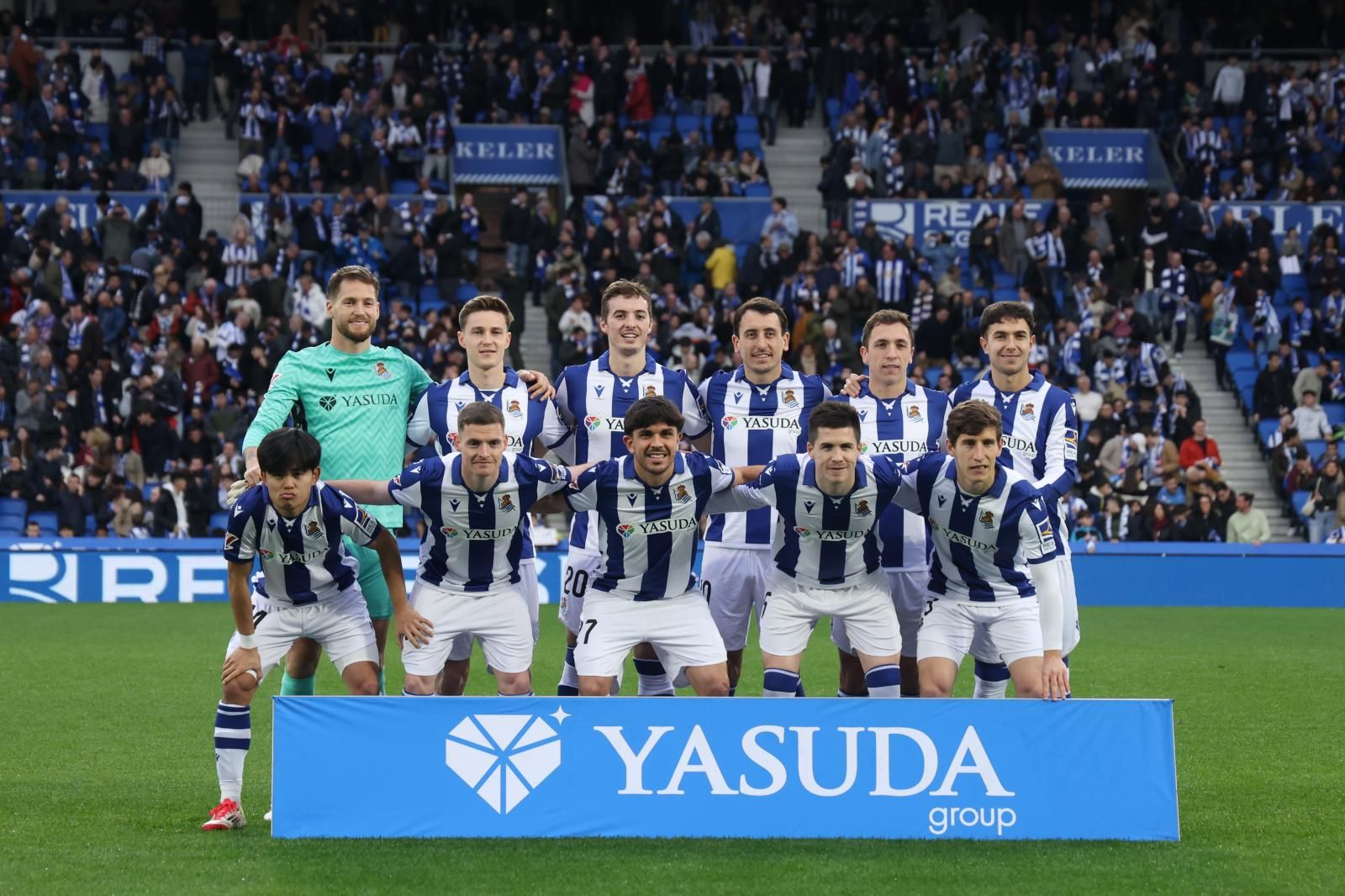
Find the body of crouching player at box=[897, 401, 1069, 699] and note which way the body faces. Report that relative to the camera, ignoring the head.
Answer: toward the camera

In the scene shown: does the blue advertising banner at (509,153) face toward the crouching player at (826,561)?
yes

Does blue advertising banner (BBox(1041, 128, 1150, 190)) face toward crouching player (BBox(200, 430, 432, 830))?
yes

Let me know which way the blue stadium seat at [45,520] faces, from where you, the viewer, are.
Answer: facing the viewer

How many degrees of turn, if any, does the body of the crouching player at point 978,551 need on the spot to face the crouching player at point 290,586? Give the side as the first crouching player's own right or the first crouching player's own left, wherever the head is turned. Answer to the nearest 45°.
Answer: approximately 90° to the first crouching player's own right

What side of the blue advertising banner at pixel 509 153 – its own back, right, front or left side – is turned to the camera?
front

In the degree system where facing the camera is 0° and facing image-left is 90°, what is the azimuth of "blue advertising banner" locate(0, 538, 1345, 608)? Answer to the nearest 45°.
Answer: approximately 0°

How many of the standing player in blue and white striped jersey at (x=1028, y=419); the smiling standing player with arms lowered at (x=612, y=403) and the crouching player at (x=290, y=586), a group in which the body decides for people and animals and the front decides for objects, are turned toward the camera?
3

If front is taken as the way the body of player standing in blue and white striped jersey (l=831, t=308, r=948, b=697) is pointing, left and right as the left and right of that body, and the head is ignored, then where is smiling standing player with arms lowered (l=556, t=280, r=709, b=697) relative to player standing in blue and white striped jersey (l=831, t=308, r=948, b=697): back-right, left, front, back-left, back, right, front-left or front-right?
right

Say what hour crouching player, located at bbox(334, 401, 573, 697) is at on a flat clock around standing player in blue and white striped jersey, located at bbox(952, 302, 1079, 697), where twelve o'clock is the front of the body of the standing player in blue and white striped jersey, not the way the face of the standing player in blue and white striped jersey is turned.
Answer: The crouching player is roughly at 2 o'clock from the standing player in blue and white striped jersey.

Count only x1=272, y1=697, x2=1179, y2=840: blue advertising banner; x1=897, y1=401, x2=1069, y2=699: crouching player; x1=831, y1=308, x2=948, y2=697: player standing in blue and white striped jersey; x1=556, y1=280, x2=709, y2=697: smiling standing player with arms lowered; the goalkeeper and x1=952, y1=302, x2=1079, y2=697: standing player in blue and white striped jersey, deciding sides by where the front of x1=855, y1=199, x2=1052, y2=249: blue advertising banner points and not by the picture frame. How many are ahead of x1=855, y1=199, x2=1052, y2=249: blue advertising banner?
6

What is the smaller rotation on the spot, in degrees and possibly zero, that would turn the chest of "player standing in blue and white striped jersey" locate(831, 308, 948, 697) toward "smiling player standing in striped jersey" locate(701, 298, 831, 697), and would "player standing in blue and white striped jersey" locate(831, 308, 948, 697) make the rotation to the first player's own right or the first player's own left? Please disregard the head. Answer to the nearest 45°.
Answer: approximately 90° to the first player's own right
